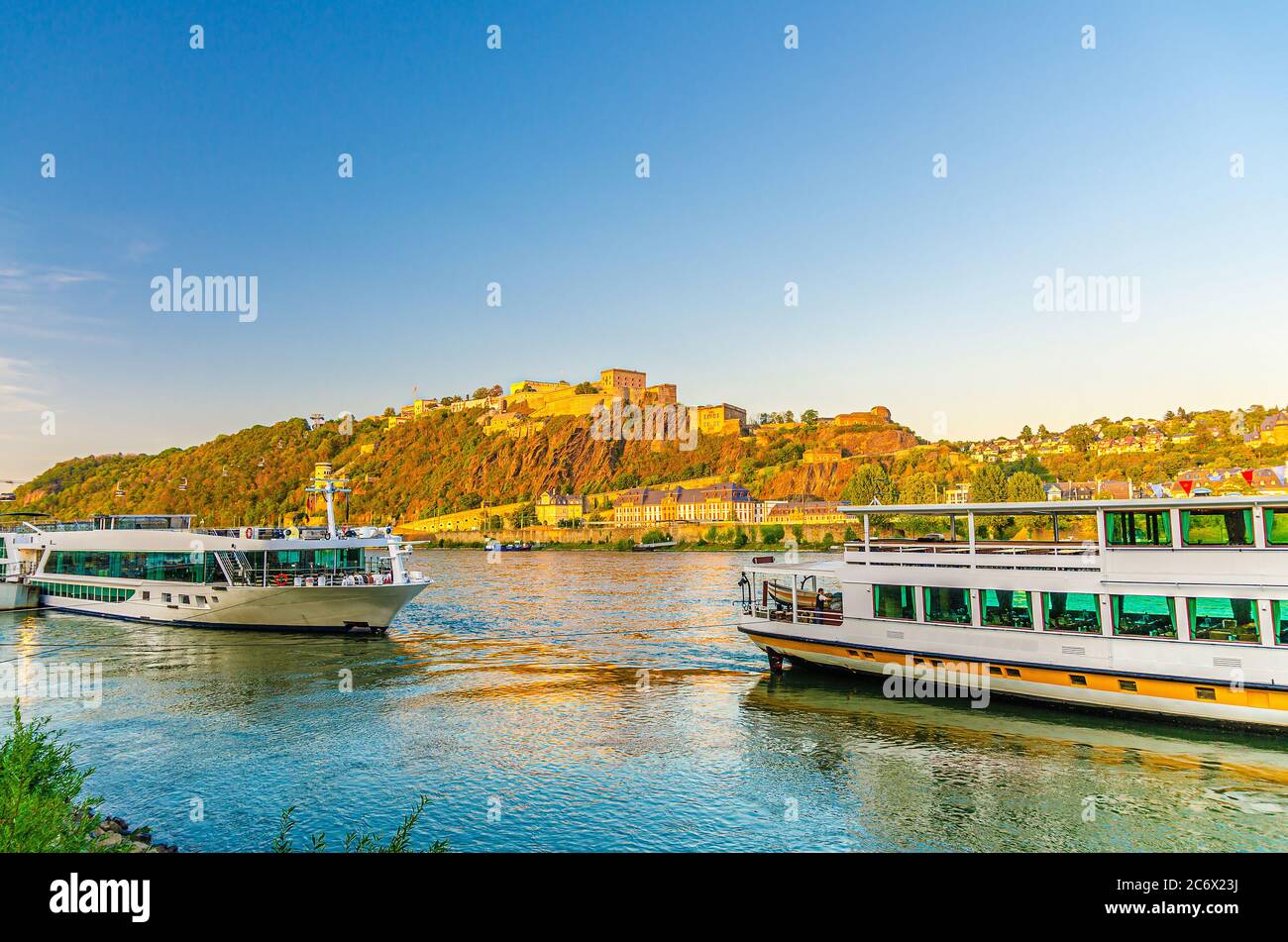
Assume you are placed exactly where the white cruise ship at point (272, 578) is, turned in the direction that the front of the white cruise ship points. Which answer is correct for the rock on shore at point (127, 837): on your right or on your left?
on your right

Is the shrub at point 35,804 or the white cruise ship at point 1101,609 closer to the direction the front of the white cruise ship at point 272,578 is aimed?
the white cruise ship

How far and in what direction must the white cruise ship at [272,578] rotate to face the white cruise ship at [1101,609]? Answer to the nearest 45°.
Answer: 0° — it already faces it

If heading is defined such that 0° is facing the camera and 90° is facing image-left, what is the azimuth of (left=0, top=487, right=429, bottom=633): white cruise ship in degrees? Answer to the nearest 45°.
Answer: approximately 315°

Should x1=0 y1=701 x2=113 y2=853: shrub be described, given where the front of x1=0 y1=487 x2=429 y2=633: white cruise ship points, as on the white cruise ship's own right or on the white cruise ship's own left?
on the white cruise ship's own right

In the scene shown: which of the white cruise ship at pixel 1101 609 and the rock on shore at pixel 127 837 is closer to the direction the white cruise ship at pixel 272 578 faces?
the white cruise ship
